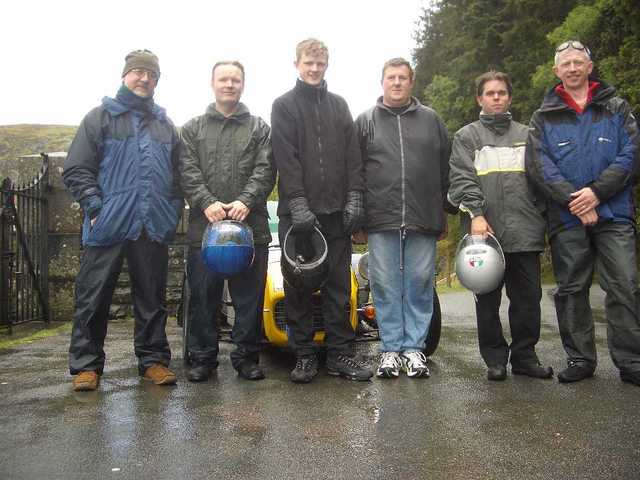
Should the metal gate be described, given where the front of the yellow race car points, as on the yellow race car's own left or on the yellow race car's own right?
on the yellow race car's own right

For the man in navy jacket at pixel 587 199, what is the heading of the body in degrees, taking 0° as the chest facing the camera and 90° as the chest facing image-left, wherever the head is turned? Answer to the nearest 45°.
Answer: approximately 0°

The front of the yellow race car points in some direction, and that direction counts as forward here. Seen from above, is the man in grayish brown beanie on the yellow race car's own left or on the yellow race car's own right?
on the yellow race car's own right

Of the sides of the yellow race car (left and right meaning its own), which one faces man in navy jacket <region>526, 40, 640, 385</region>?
left

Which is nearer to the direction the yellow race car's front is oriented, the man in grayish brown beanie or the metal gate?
the man in grayish brown beanie

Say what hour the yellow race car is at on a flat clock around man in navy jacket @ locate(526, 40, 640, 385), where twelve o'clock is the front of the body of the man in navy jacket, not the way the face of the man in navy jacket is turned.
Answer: The yellow race car is roughly at 3 o'clock from the man in navy jacket.

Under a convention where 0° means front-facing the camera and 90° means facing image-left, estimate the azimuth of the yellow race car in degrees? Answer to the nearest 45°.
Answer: approximately 0°

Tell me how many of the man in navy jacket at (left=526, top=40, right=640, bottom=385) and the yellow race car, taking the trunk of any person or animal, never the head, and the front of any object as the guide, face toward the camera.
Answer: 2

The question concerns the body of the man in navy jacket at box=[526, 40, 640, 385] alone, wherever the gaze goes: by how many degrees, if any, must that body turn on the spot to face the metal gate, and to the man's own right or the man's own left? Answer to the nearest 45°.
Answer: approximately 90° to the man's own right
